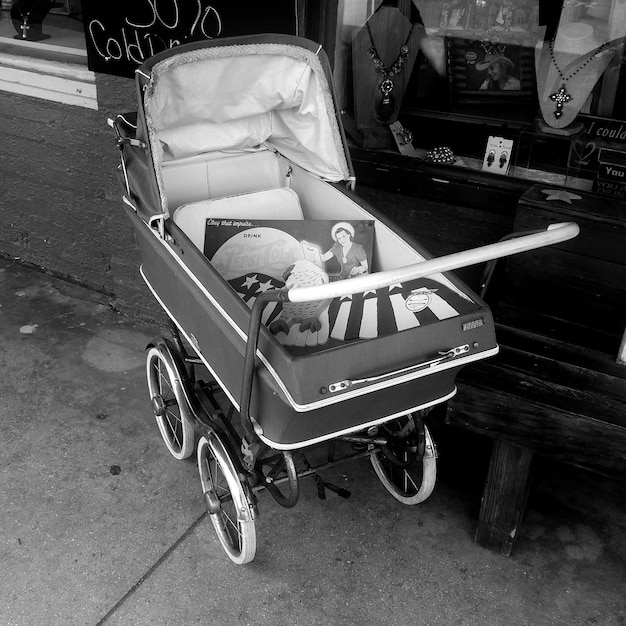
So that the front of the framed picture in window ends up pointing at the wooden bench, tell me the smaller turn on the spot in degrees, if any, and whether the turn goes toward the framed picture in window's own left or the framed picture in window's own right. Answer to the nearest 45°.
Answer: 0° — it already faces it

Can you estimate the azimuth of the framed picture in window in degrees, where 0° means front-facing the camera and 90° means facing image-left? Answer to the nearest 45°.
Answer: approximately 0°

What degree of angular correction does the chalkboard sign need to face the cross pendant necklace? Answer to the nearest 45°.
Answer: approximately 90° to its left

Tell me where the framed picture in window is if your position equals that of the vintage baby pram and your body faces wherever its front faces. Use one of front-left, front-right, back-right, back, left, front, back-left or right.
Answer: right

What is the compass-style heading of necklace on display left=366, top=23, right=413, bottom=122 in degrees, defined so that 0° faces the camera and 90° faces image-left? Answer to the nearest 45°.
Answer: approximately 0°

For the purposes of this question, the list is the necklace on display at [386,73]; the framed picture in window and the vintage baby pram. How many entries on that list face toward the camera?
2

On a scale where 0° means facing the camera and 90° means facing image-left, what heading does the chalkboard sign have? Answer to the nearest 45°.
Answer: approximately 45°

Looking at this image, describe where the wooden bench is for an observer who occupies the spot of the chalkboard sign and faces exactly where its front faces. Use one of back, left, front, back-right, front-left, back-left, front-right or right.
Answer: left

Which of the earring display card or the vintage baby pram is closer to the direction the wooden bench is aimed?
the vintage baby pram

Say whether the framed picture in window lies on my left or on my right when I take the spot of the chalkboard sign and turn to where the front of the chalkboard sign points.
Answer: on my left
